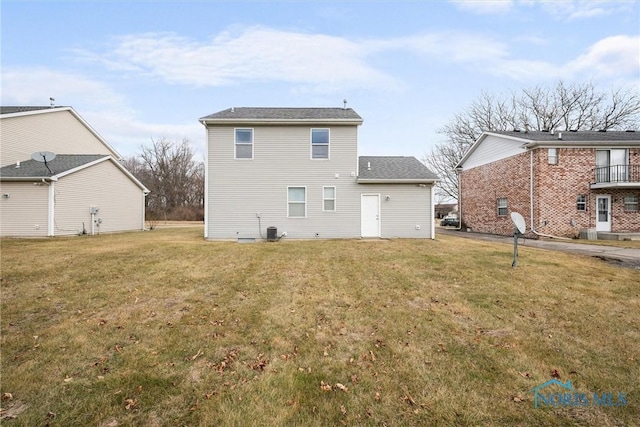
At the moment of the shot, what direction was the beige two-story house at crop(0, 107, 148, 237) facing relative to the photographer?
facing away from the viewer and to the right of the viewer

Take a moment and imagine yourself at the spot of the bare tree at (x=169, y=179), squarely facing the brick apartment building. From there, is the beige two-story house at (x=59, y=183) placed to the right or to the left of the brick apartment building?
right

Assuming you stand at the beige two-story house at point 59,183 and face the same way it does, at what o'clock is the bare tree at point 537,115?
The bare tree is roughly at 2 o'clock from the beige two-story house.

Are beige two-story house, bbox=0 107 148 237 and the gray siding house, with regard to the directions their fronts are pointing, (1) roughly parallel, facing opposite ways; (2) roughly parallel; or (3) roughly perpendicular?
roughly parallel

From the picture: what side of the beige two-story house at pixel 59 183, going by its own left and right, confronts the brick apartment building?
right

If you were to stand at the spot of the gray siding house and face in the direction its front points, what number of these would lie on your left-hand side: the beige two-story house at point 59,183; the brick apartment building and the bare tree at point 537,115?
1

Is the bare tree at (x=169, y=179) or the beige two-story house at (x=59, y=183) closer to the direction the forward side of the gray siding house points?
the bare tree

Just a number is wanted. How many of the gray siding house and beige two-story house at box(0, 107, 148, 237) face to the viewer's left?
0

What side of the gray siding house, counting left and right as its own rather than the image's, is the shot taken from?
back

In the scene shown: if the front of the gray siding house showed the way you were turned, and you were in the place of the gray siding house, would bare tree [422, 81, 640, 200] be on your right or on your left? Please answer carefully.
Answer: on your right

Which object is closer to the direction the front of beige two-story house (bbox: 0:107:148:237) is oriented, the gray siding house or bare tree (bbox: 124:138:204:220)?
the bare tree

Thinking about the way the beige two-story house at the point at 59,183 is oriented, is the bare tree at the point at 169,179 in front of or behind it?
in front

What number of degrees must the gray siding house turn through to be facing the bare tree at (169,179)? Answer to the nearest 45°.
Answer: approximately 45° to its left

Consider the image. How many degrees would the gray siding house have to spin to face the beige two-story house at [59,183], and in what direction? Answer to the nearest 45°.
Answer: approximately 90° to its left

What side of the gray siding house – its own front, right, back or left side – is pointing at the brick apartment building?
right
